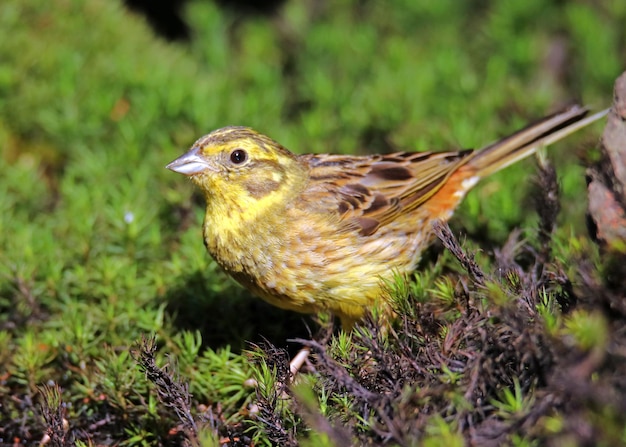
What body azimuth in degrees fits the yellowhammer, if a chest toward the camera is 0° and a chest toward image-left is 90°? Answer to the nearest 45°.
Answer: approximately 90°
